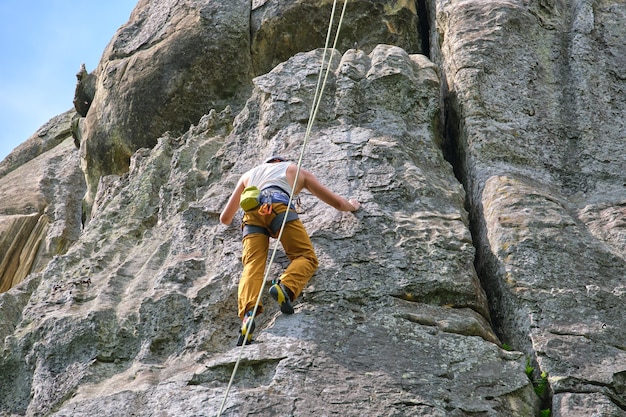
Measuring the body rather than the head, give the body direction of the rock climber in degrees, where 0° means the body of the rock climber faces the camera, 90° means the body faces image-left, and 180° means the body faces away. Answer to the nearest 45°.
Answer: approximately 180°
